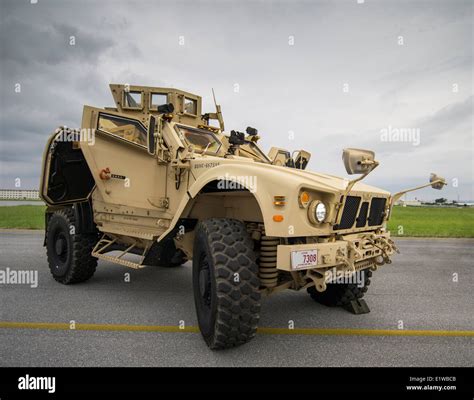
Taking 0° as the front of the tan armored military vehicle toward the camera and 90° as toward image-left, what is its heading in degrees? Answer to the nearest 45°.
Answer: approximately 315°
